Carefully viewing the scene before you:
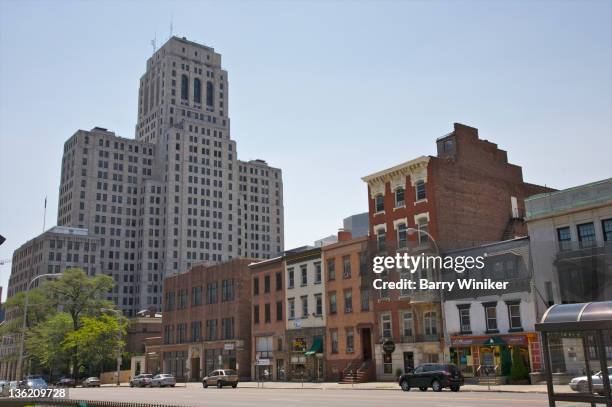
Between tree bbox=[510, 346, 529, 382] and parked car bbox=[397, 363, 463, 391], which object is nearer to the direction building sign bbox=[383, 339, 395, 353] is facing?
the parked car

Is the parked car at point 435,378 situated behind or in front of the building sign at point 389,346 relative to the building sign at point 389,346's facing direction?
in front

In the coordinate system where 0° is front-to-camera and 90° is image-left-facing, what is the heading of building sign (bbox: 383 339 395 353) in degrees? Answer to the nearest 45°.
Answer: approximately 0°

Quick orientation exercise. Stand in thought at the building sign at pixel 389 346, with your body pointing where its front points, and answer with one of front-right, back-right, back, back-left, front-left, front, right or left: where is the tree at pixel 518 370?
front-left

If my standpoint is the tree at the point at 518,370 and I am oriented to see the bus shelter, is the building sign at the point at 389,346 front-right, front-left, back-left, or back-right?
back-right

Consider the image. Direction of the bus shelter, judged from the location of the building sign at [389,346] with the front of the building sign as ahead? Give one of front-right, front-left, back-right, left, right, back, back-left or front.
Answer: front
